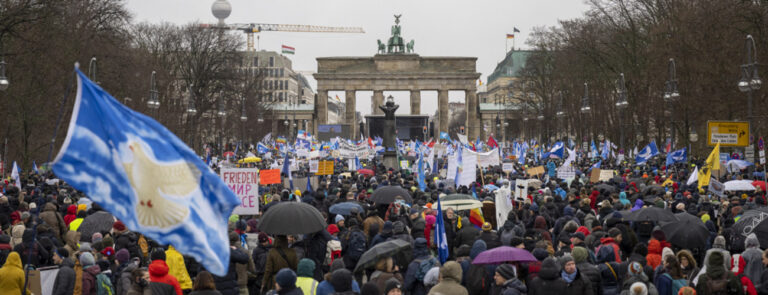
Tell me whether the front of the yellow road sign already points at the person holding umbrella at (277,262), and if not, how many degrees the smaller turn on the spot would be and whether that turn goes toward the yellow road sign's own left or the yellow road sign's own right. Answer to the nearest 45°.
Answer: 0° — it already faces them

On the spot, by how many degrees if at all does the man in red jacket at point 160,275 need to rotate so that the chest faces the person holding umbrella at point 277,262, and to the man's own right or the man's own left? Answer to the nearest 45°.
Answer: approximately 45° to the man's own right

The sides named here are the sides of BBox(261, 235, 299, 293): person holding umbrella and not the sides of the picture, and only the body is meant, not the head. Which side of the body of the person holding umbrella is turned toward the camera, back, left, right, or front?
back

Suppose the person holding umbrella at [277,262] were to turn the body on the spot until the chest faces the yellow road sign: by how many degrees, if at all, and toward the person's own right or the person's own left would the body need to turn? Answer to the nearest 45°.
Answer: approximately 45° to the person's own right

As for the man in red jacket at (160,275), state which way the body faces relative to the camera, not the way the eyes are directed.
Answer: away from the camera

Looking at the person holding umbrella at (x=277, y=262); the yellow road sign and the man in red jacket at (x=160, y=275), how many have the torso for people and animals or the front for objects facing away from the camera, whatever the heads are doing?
2

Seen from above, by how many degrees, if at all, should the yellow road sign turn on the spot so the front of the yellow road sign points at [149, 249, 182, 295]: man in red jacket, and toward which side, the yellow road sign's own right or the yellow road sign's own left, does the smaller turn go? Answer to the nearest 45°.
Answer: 0° — it already faces them
